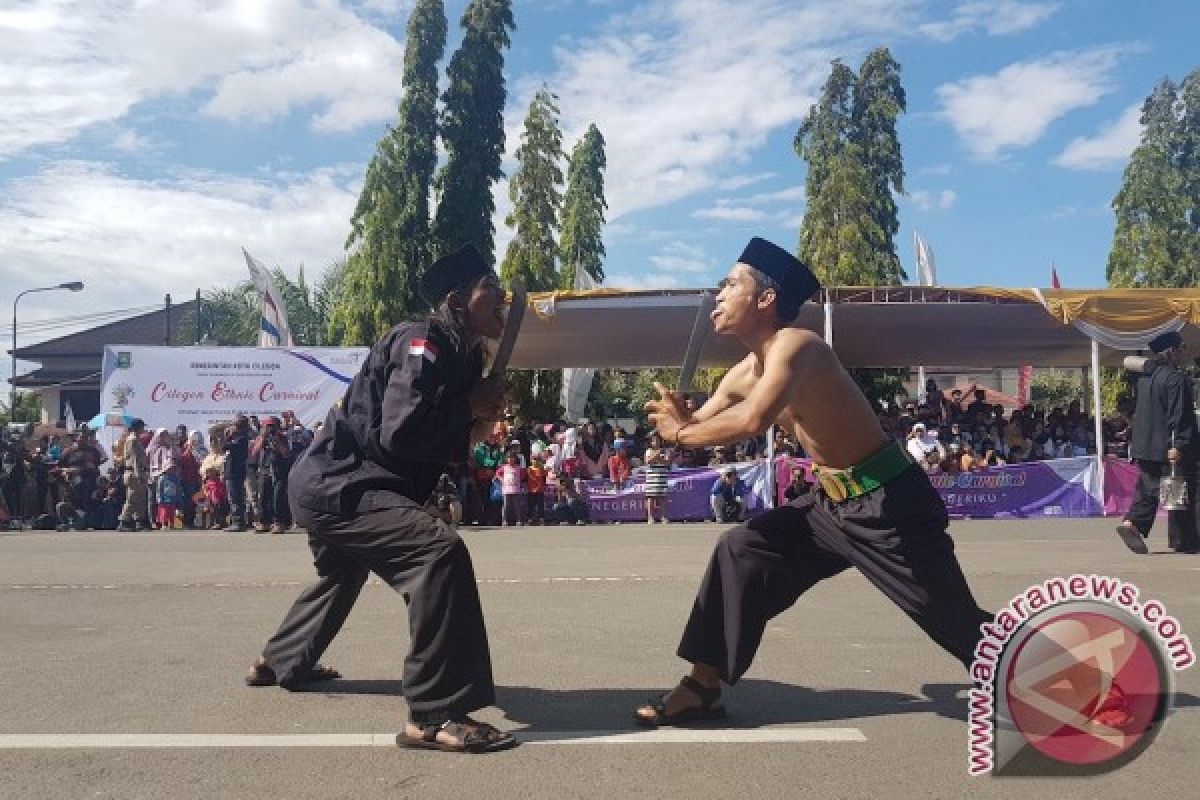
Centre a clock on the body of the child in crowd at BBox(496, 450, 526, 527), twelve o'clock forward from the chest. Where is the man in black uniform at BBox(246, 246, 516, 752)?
The man in black uniform is roughly at 12 o'clock from the child in crowd.

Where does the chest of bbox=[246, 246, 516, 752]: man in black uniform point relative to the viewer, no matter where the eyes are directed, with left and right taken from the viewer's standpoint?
facing to the right of the viewer

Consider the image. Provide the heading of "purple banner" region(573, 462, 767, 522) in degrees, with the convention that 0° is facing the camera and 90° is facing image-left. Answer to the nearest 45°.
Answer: approximately 0°

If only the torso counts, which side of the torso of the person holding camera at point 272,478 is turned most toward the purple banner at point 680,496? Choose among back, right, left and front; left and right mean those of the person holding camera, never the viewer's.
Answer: left

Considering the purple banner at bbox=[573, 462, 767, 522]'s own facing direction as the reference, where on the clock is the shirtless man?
The shirtless man is roughly at 12 o'clock from the purple banner.

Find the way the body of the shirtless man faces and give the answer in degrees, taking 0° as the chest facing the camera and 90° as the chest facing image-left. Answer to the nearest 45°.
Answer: approximately 90°

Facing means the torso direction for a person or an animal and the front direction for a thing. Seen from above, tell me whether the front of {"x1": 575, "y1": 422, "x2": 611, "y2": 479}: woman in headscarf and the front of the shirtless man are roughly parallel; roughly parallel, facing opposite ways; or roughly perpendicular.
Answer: roughly perpendicular

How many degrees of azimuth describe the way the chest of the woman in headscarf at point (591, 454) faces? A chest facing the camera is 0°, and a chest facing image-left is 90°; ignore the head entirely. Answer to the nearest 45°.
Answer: approximately 0°

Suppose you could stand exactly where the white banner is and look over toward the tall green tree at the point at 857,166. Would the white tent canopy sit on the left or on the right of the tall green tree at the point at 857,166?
right
